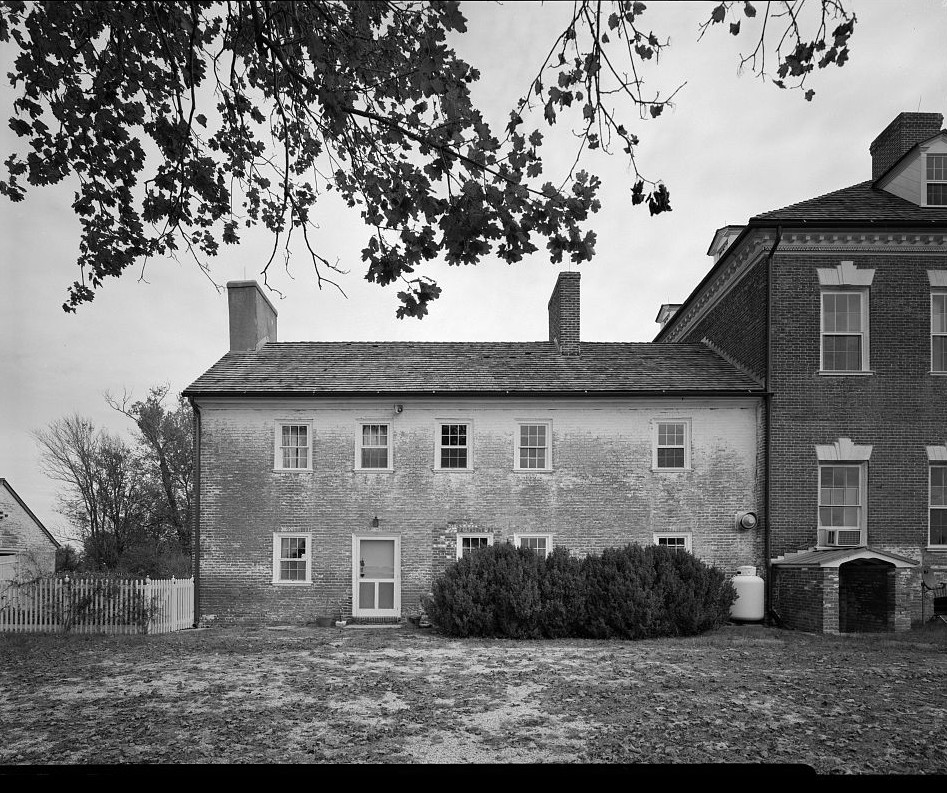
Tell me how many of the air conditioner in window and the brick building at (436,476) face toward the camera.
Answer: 2

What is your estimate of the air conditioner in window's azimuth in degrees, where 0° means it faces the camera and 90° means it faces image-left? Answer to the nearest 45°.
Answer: approximately 0°

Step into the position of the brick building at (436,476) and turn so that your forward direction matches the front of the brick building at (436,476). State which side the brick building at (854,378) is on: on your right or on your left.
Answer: on your left

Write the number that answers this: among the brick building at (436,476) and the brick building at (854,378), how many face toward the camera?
2
